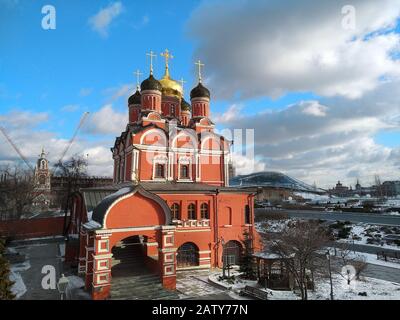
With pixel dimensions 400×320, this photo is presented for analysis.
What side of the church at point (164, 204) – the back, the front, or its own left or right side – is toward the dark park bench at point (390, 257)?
left

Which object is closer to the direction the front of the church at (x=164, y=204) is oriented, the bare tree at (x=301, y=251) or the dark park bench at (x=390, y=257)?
the bare tree

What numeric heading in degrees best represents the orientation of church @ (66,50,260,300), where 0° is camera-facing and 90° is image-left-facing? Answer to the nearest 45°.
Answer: approximately 0°

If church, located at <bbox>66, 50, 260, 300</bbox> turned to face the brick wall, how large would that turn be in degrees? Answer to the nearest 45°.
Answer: approximately 135° to its right
